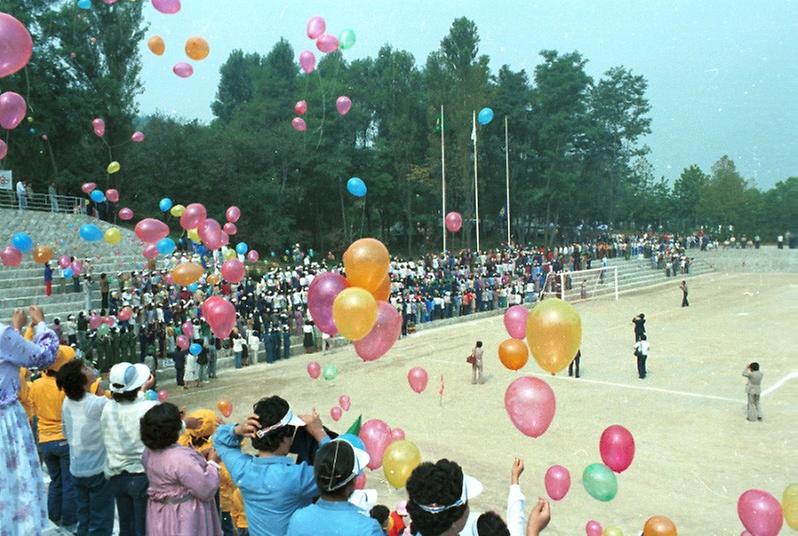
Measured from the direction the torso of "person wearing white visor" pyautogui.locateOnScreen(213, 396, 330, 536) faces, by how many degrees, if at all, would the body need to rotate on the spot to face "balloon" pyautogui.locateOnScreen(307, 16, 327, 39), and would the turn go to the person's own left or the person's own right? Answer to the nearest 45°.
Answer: approximately 45° to the person's own left

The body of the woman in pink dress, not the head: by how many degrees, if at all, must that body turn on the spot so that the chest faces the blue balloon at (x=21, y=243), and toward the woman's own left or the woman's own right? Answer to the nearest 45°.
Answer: approximately 45° to the woman's own left

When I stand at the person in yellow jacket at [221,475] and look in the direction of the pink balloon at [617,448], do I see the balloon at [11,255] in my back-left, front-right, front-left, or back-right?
back-left

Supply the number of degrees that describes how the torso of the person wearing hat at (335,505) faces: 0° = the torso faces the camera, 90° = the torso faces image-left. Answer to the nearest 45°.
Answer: approximately 225°

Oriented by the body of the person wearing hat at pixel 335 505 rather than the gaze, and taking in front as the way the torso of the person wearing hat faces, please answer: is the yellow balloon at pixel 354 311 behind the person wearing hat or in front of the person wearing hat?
in front

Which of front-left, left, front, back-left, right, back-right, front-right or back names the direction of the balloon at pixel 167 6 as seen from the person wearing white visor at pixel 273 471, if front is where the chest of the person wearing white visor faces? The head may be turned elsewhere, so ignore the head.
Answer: front-left

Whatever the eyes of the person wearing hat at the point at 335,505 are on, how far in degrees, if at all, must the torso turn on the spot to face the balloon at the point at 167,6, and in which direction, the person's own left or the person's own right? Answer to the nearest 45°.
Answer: approximately 45° to the person's own left

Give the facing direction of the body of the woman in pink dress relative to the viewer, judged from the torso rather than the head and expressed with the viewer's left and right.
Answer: facing away from the viewer and to the right of the viewer

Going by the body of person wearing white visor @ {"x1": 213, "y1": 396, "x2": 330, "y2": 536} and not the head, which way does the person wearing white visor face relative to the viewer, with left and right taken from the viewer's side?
facing away from the viewer and to the right of the viewer

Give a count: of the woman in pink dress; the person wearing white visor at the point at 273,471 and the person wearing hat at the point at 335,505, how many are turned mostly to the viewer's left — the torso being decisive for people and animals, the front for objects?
0
